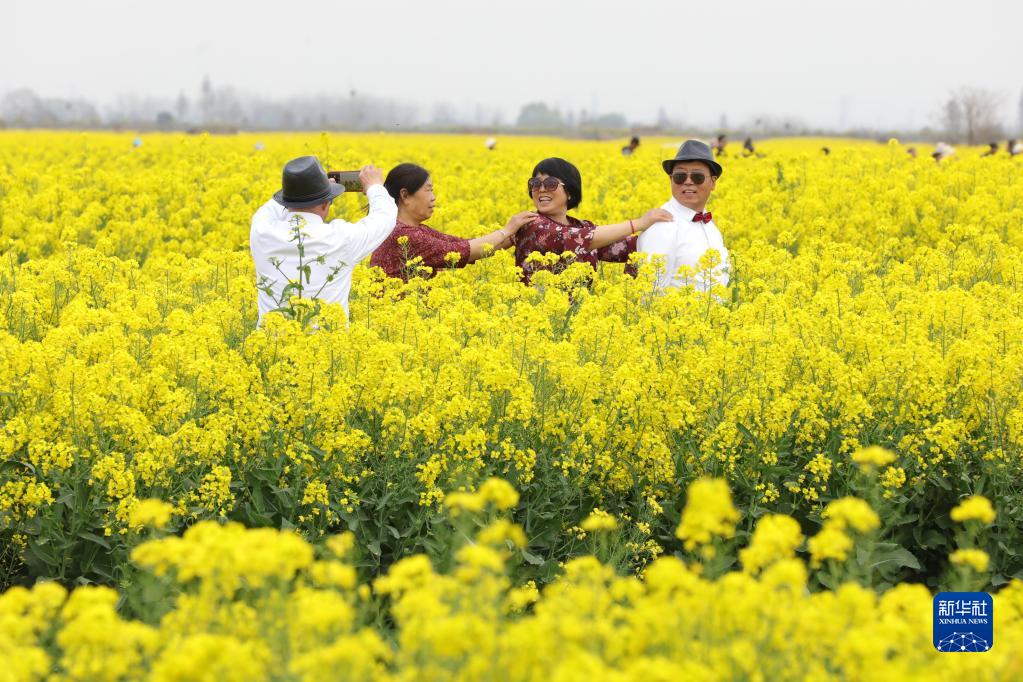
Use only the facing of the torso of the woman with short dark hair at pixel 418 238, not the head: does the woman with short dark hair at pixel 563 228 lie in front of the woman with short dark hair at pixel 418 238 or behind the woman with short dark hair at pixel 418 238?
in front

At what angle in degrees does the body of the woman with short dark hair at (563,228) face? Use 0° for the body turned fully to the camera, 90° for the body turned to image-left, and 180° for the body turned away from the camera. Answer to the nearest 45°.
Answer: approximately 45°

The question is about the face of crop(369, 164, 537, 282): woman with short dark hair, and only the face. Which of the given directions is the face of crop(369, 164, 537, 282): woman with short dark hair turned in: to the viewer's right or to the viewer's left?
to the viewer's right

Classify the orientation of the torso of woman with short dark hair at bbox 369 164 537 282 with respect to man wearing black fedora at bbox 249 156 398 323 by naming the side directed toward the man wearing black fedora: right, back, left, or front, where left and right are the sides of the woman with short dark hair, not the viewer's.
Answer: right
